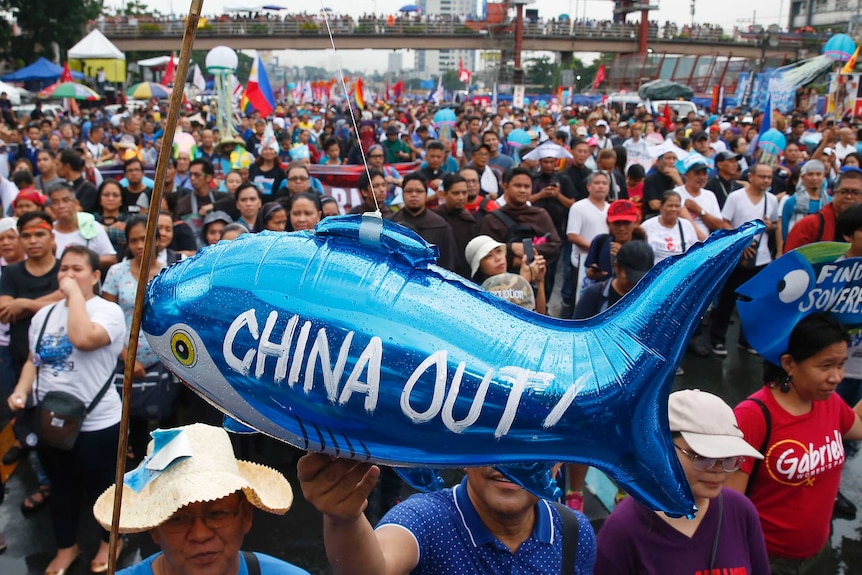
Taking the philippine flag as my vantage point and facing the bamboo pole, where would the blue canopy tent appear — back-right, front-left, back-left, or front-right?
back-right

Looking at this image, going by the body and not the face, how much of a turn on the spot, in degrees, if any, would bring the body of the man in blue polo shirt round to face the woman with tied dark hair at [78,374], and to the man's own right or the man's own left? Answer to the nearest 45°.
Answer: approximately 135° to the man's own right

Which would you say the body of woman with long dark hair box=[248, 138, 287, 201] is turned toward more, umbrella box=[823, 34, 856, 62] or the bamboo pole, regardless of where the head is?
the bamboo pole

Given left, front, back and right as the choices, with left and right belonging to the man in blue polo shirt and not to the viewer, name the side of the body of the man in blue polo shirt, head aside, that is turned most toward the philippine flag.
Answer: back

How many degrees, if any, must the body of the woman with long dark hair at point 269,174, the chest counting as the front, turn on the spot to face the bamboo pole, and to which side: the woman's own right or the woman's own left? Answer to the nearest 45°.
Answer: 0° — they already face it

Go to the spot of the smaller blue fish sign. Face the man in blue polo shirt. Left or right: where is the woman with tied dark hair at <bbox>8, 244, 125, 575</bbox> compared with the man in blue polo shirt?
right

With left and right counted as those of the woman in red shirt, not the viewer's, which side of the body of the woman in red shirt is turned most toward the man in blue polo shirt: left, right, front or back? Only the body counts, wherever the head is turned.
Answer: right

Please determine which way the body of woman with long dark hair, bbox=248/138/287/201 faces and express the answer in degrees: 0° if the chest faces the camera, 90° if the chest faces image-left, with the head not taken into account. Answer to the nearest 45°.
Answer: approximately 0°

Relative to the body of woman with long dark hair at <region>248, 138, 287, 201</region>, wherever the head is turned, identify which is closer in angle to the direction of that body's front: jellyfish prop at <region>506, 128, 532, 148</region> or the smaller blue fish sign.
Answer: the smaller blue fish sign
